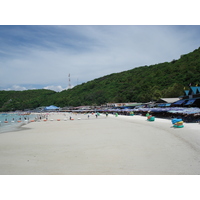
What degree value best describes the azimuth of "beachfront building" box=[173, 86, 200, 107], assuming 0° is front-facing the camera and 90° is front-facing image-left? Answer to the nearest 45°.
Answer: approximately 45°
